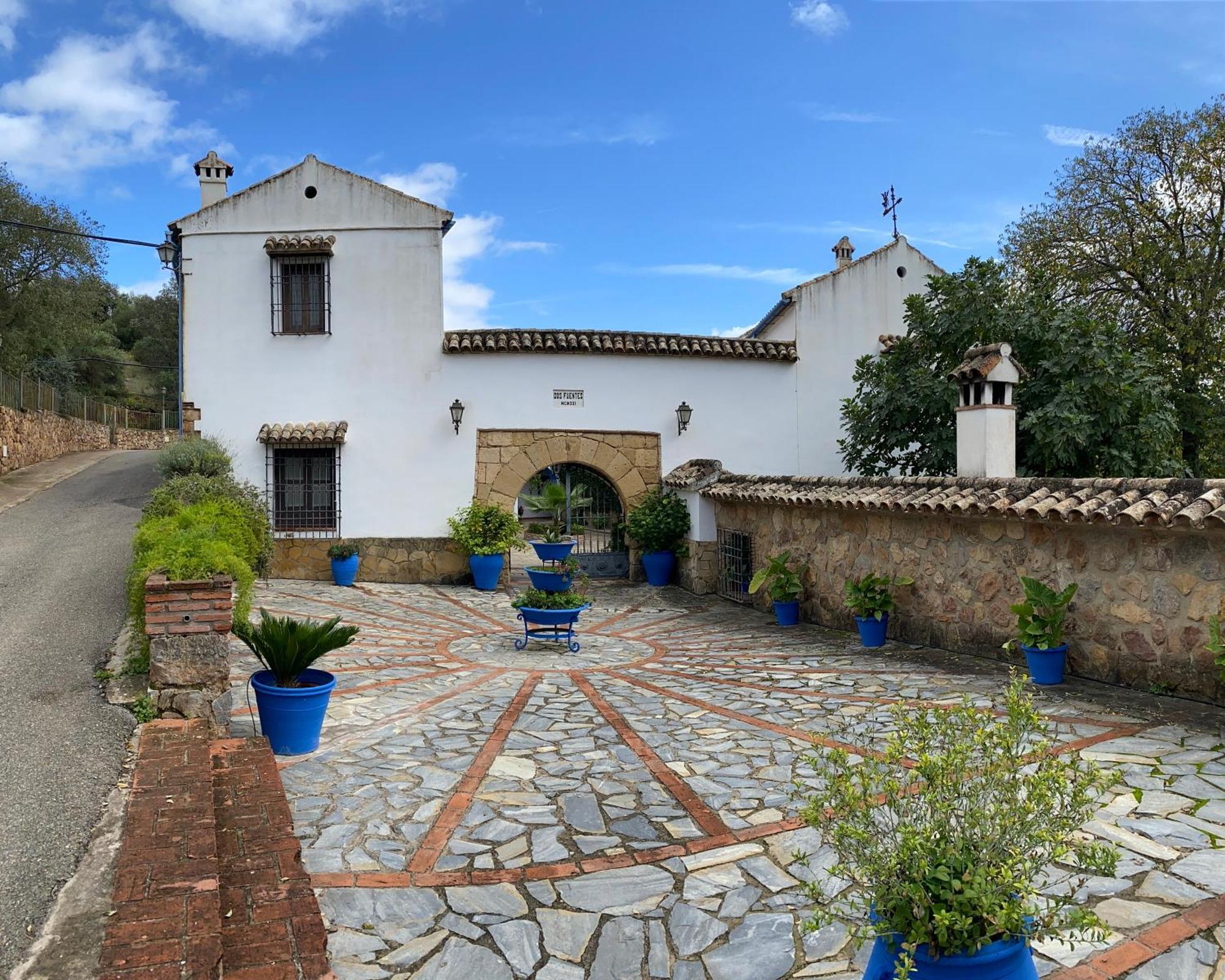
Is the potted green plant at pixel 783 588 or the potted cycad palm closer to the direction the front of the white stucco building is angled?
the potted cycad palm

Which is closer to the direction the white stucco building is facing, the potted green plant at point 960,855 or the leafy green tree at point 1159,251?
the potted green plant

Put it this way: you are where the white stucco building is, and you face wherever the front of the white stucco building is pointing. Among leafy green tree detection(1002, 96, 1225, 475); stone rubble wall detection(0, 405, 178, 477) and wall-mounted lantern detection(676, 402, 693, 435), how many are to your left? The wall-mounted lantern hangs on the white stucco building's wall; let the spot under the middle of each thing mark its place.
2

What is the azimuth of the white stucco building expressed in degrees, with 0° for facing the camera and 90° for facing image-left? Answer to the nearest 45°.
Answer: approximately 0°

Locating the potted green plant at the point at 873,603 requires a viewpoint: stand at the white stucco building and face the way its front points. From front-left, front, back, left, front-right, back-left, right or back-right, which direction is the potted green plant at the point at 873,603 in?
front-left

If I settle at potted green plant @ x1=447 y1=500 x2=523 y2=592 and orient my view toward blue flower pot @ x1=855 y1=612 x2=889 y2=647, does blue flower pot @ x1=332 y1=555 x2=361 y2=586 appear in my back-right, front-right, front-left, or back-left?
back-right

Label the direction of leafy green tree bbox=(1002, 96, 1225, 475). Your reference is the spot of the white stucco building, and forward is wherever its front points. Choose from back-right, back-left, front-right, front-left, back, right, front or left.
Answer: left

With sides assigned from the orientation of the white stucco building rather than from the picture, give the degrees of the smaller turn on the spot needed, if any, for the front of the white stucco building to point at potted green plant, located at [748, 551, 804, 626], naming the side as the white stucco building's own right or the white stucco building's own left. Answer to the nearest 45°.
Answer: approximately 45° to the white stucco building's own left

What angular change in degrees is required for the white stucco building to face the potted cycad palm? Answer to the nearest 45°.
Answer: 0° — it already faces it

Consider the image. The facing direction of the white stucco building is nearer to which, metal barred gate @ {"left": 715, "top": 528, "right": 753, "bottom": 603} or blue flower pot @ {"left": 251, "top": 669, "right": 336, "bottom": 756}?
the blue flower pot

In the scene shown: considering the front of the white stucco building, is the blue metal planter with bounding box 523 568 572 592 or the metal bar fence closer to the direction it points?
the blue metal planter

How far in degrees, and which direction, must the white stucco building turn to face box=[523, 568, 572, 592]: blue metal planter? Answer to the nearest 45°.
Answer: approximately 45° to its left
